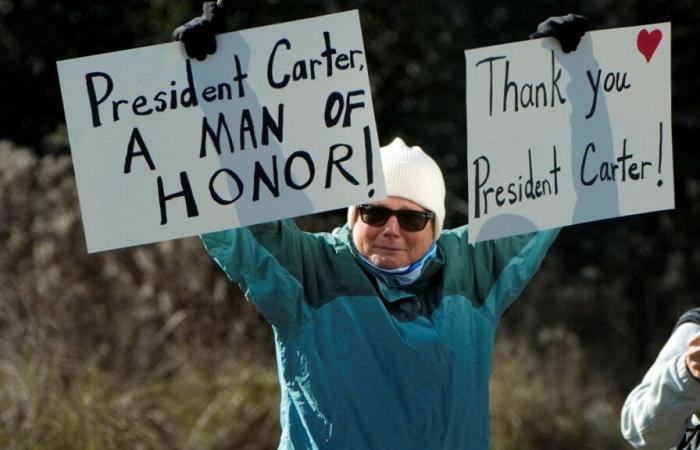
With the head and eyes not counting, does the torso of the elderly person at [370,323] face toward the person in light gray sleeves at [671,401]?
no

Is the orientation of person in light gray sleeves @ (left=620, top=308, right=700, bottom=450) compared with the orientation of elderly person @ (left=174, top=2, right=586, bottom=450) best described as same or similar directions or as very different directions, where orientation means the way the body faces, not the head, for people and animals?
same or similar directions

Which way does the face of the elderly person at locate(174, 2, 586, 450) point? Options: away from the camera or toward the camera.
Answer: toward the camera

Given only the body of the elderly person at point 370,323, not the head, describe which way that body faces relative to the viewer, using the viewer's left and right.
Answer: facing the viewer

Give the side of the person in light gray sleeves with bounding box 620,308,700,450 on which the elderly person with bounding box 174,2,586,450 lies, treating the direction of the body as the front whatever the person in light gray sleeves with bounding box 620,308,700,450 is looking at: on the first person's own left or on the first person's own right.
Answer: on the first person's own right

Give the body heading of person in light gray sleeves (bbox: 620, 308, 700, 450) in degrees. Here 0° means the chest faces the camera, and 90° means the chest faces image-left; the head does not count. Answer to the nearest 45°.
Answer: approximately 0°
